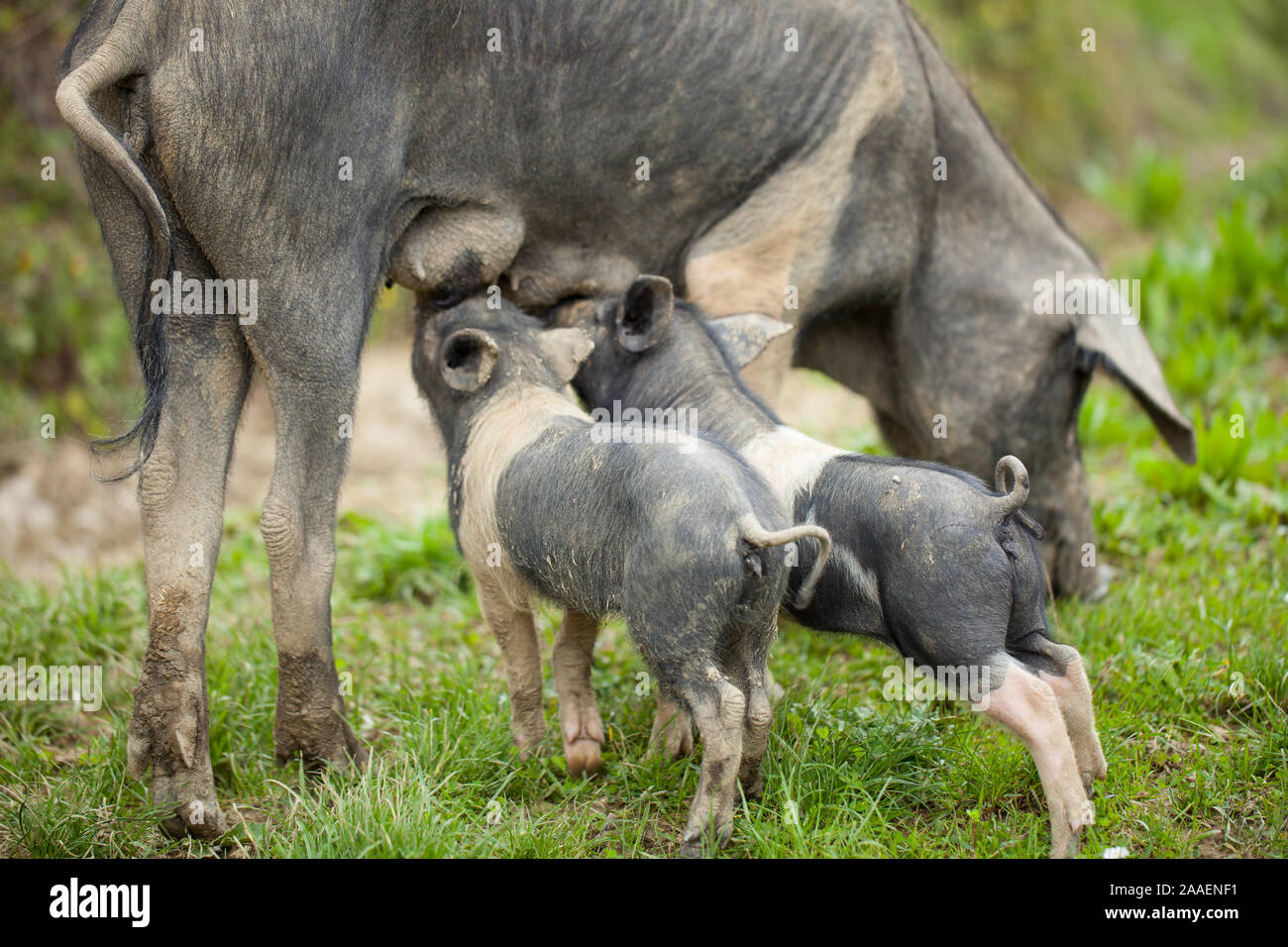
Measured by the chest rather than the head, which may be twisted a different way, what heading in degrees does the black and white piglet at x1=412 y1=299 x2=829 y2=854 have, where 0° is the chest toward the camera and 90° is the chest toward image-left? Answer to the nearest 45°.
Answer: approximately 135°

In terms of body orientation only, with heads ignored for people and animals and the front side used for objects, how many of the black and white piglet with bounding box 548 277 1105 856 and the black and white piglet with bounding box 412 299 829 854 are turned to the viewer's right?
0

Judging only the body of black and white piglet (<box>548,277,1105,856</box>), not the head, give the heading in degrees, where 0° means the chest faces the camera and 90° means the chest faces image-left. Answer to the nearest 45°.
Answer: approximately 135°

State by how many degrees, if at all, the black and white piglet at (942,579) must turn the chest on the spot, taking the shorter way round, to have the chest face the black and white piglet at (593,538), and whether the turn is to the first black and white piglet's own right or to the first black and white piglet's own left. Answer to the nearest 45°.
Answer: approximately 45° to the first black and white piglet's own left
